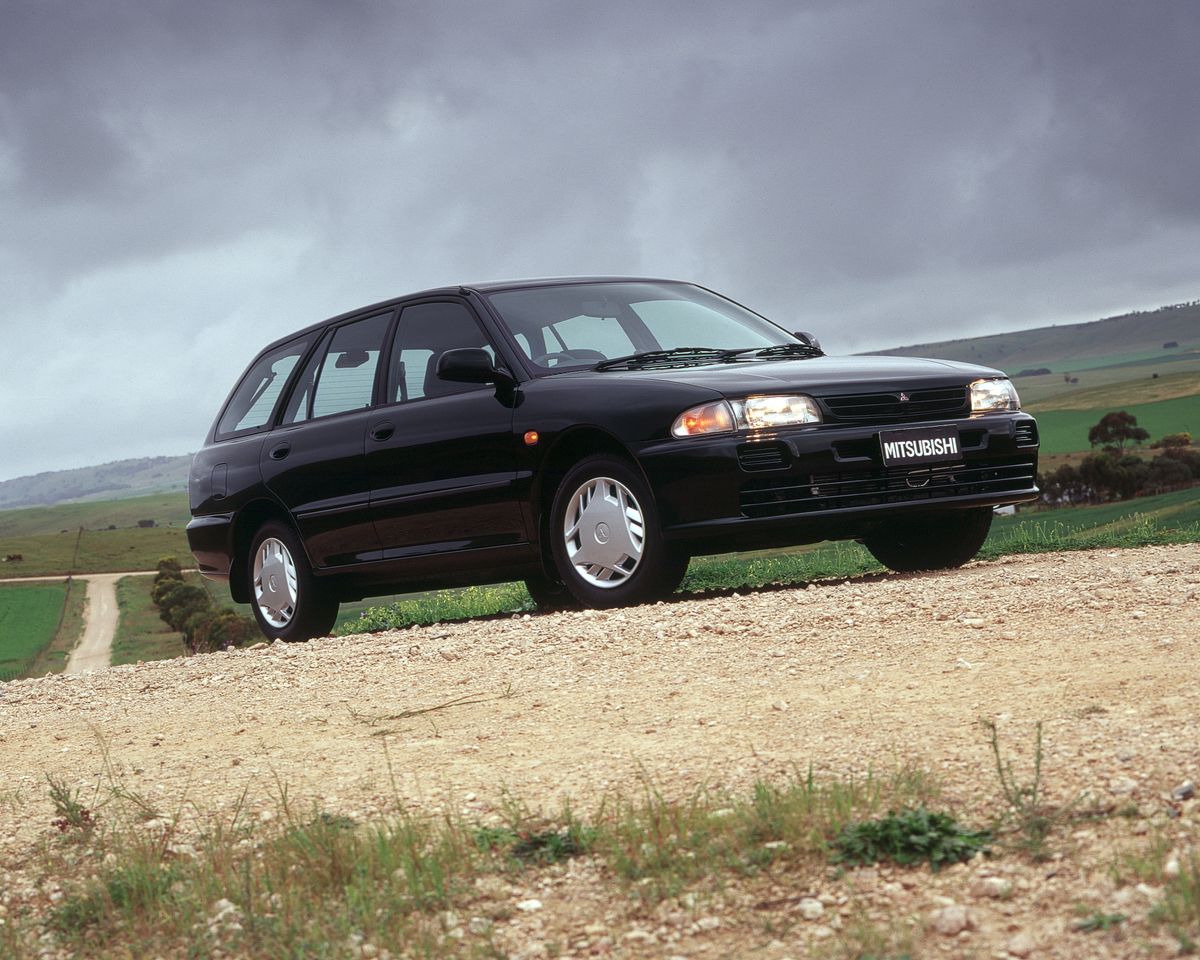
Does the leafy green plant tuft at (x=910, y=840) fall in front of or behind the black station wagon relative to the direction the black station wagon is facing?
in front

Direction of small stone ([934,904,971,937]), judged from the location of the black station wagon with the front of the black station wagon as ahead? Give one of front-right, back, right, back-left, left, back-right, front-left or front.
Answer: front-right

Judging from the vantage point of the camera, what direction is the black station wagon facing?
facing the viewer and to the right of the viewer

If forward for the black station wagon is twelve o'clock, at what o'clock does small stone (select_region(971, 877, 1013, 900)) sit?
The small stone is roughly at 1 o'clock from the black station wagon.
